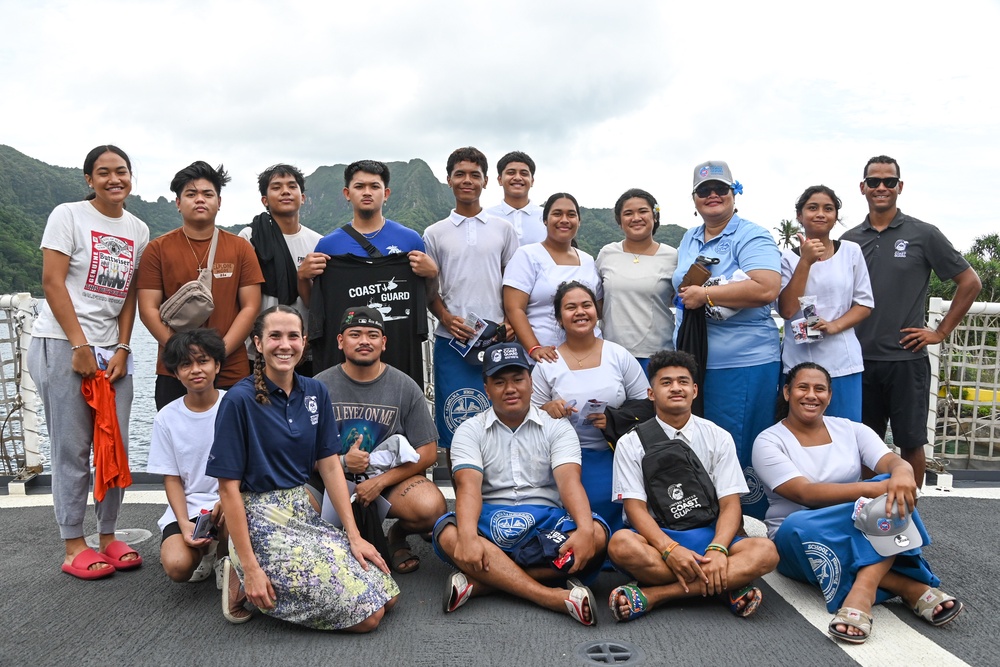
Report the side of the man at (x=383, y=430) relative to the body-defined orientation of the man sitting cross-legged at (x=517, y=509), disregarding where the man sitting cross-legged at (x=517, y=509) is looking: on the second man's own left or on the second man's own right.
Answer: on the second man's own right

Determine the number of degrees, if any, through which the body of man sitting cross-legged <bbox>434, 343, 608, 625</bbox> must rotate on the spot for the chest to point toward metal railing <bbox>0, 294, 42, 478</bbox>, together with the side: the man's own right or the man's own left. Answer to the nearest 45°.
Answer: approximately 135° to the man's own right

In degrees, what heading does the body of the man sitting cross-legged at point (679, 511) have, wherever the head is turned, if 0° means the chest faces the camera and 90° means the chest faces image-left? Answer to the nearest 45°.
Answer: approximately 0°

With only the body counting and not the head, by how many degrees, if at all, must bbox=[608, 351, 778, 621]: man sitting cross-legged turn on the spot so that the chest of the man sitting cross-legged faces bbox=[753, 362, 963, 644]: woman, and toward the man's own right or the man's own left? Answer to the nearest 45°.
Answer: approximately 90° to the man's own left

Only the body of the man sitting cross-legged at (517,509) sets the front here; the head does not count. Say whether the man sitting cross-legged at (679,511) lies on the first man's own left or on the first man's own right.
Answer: on the first man's own left

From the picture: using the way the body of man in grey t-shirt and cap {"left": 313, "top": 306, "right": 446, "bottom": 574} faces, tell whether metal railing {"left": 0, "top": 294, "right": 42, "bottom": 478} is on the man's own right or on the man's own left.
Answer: on the man's own right

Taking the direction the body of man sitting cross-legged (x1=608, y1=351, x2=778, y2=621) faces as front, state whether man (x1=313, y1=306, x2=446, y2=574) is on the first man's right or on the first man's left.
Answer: on the first man's right
